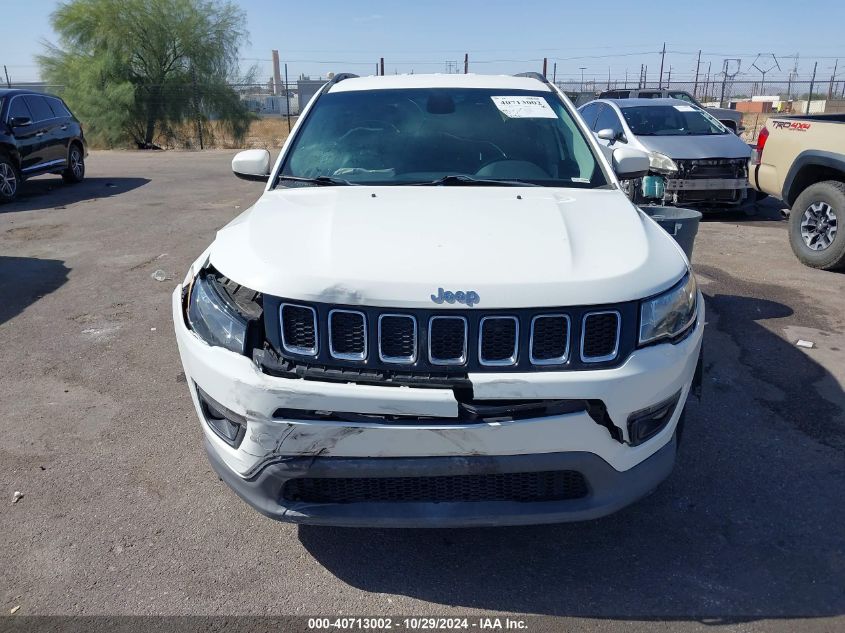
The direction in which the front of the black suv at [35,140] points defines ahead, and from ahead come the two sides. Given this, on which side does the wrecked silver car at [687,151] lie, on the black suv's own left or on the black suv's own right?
on the black suv's own left

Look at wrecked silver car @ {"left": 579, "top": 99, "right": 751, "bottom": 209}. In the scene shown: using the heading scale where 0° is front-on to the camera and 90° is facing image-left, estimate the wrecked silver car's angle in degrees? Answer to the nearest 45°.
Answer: approximately 315°

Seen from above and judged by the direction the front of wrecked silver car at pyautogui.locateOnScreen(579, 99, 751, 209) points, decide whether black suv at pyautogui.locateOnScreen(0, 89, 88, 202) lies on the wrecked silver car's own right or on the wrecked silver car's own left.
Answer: on the wrecked silver car's own right

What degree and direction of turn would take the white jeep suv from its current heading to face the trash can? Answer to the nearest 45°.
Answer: approximately 135° to its left

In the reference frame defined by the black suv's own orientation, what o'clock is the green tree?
The green tree is roughly at 5 o'clock from the black suv.

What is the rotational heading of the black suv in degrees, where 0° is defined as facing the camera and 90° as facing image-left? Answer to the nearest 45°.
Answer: approximately 45°
